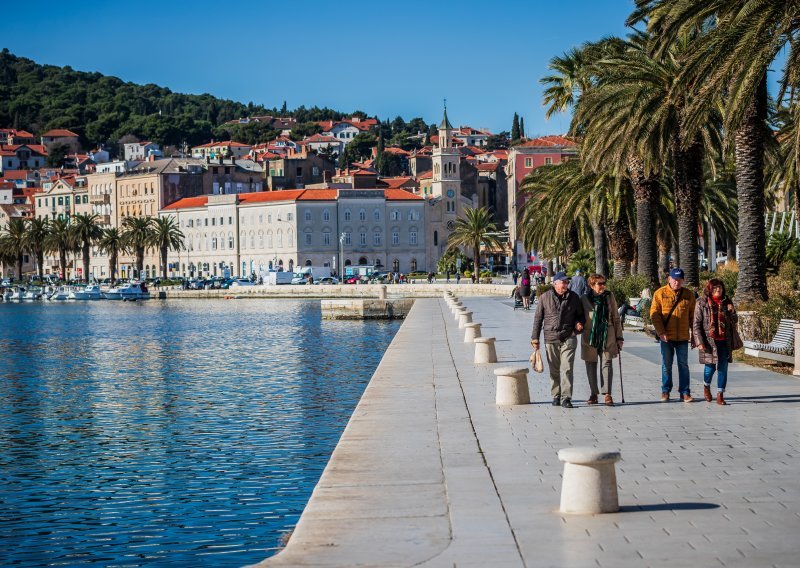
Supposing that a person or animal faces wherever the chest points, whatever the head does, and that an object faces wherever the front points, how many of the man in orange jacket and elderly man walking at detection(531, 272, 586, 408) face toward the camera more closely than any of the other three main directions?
2

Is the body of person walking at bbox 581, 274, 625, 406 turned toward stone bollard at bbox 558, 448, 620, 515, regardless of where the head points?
yes

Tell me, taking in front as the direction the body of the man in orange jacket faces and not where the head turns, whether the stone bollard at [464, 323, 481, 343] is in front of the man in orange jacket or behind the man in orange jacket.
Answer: behind

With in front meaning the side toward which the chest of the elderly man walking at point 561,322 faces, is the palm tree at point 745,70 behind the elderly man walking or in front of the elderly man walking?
behind

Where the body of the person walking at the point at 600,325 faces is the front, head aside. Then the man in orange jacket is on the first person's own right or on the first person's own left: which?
on the first person's own left

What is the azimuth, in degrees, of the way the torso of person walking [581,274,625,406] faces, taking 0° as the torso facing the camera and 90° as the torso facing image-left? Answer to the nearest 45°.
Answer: approximately 0°

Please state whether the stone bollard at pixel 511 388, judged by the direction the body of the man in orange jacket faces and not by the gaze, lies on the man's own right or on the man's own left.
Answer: on the man's own right
